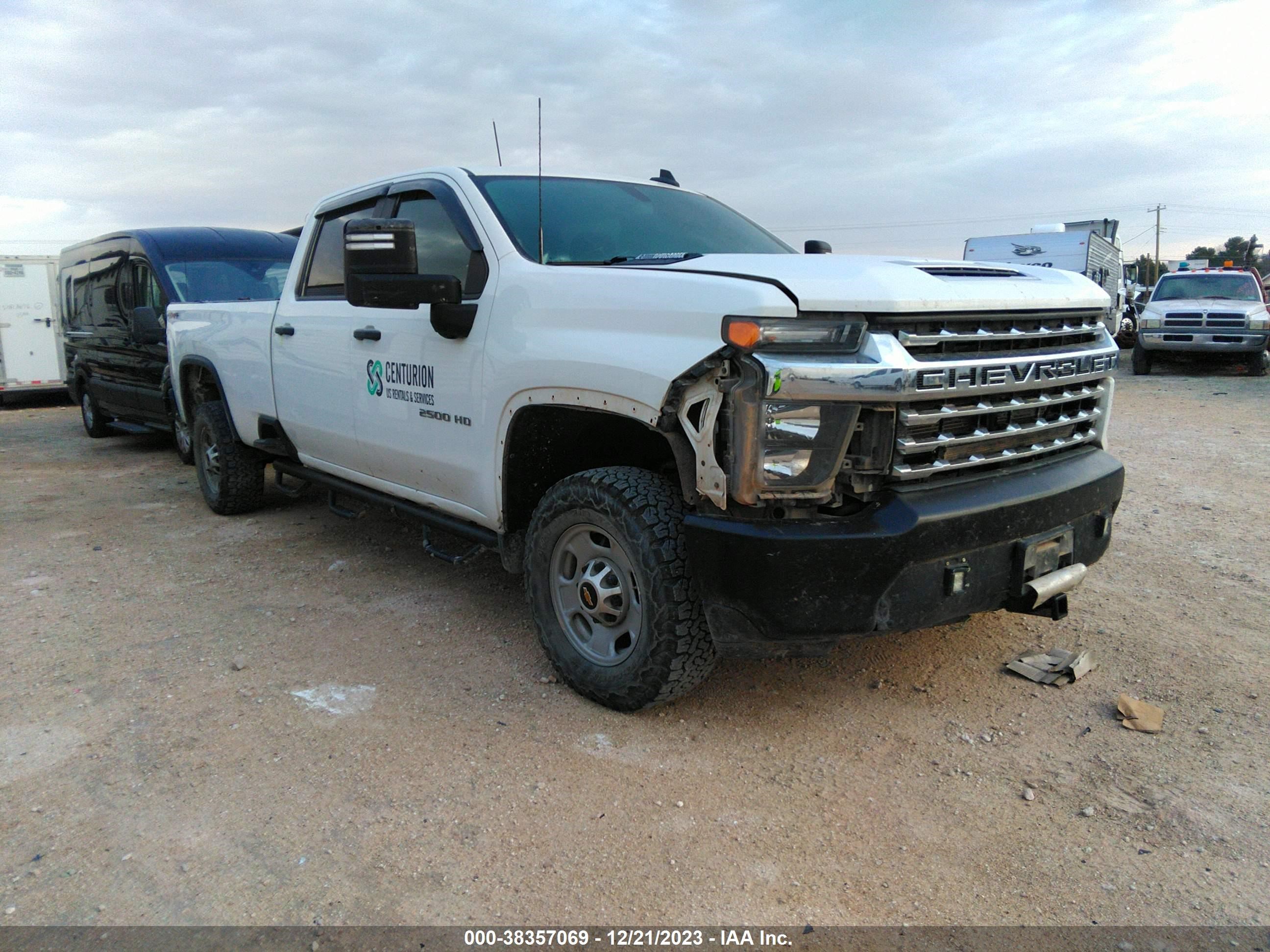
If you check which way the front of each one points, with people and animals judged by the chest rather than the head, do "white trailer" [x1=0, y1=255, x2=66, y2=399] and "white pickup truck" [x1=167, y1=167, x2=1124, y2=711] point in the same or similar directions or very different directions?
very different directions

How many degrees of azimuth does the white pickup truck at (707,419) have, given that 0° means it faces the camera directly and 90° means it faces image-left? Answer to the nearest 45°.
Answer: approximately 315°

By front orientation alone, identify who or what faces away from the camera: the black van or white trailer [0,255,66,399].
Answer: the white trailer

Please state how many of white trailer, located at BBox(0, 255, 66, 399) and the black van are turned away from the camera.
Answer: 1

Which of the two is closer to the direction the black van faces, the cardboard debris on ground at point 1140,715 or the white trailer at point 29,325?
the cardboard debris on ground

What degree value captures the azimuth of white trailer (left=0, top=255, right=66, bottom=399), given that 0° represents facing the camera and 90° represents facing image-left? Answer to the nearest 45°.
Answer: approximately 180°

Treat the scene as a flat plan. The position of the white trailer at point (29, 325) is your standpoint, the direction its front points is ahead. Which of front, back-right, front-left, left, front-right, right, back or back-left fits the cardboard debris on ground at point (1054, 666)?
back

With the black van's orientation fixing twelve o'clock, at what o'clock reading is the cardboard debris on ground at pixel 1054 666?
The cardboard debris on ground is roughly at 1 o'clock from the black van.

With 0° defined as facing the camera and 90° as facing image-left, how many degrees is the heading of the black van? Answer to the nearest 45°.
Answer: approximately 315°

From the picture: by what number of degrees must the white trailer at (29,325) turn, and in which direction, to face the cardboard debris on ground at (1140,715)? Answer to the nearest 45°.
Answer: approximately 180°
